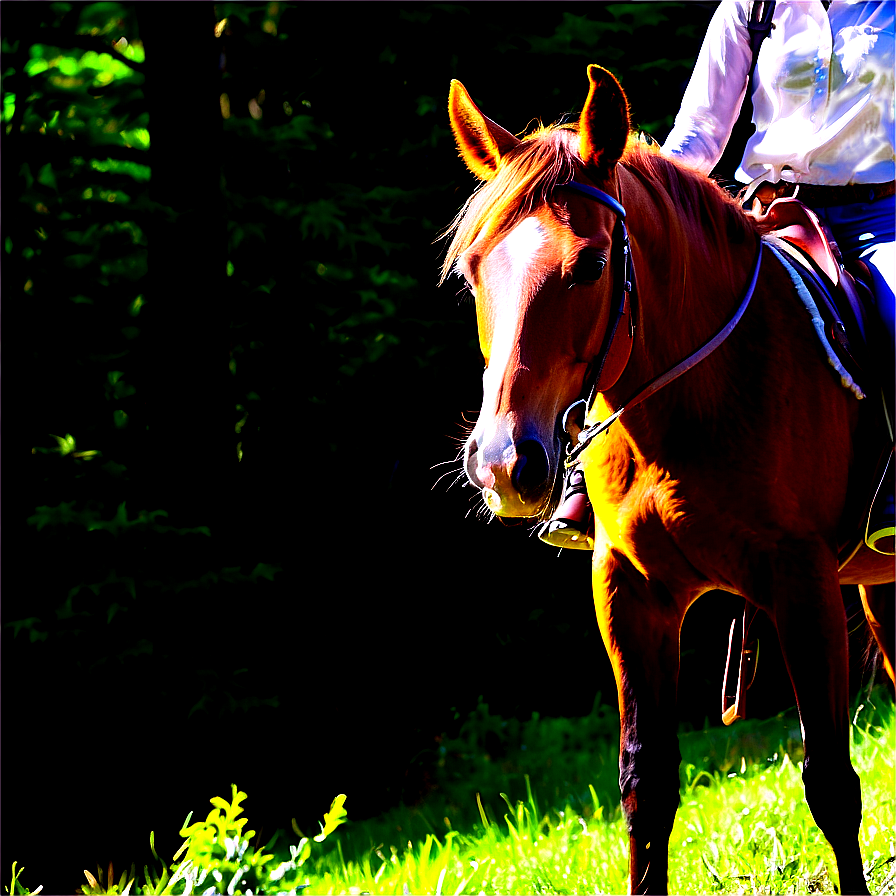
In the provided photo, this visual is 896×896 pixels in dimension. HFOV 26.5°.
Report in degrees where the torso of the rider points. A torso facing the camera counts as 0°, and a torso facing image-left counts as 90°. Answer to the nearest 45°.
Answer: approximately 45°
